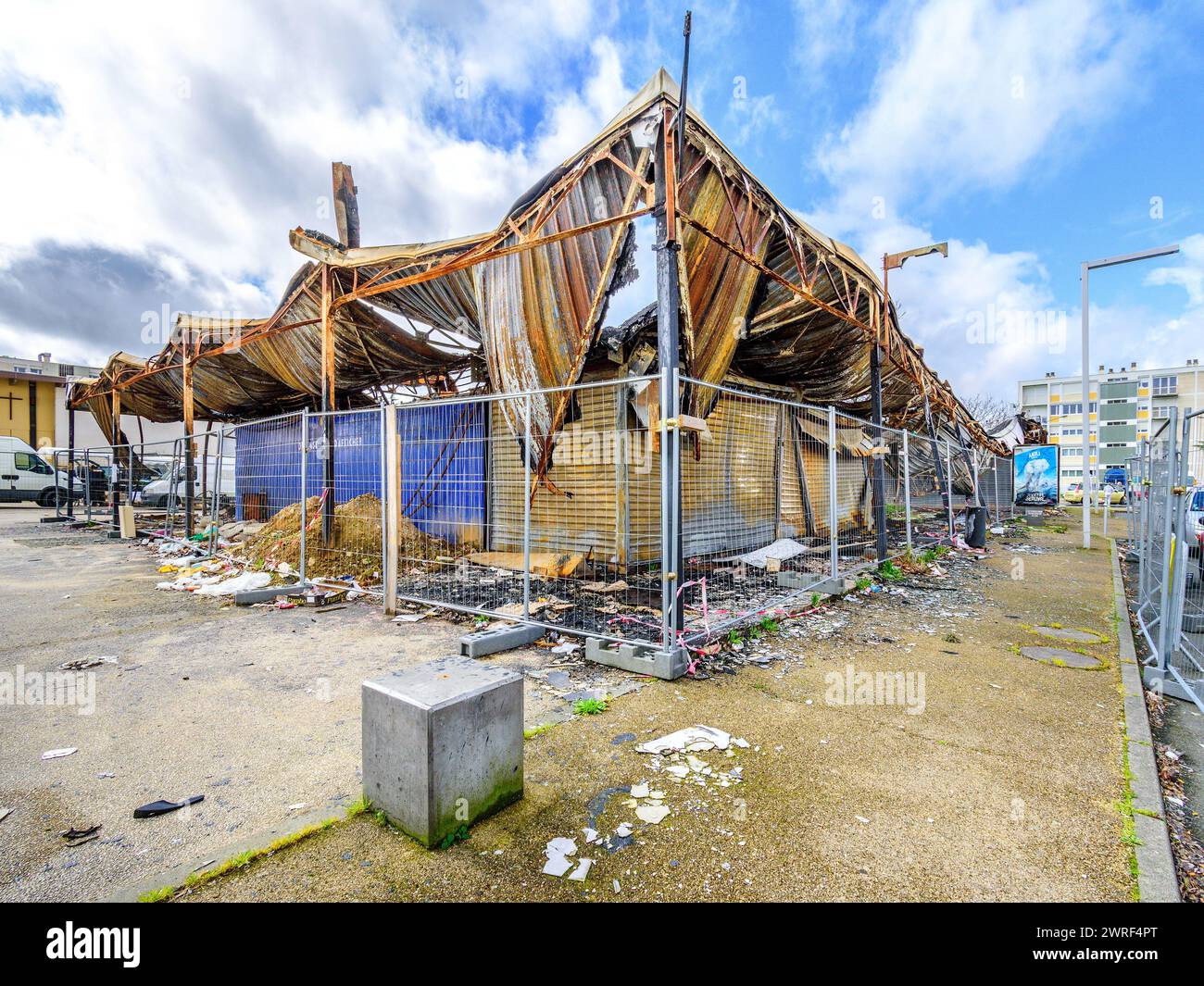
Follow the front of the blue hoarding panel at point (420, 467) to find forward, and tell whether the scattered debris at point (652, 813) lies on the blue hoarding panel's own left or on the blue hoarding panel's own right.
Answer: on the blue hoarding panel's own left

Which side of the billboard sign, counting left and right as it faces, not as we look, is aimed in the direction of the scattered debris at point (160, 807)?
front

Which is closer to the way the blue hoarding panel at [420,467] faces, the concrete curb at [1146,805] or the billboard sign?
the concrete curb

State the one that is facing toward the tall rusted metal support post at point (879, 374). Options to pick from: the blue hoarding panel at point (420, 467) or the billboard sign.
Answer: the billboard sign

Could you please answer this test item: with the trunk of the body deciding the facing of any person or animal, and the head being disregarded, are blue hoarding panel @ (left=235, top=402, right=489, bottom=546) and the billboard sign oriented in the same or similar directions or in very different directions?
same or similar directions

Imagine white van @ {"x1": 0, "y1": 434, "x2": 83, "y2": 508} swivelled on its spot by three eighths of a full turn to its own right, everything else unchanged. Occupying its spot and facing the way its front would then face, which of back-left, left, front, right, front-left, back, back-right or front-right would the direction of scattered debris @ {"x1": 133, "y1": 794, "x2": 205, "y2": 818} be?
front-left

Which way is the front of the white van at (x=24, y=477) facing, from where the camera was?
facing to the right of the viewer

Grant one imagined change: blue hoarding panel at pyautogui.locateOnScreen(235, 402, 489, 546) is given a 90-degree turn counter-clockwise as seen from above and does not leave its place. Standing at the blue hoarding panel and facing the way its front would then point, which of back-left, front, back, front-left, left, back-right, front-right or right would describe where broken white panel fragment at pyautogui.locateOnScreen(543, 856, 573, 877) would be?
front-right

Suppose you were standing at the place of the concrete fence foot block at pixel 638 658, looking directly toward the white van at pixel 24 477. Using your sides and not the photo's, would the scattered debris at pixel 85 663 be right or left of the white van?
left

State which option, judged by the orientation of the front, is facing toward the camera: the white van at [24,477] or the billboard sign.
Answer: the billboard sign

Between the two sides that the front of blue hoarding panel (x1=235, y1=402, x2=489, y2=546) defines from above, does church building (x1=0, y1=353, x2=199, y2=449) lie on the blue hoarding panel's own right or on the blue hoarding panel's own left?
on the blue hoarding panel's own right

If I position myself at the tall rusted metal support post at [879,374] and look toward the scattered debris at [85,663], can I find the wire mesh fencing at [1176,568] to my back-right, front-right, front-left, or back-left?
front-left

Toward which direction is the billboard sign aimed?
toward the camera

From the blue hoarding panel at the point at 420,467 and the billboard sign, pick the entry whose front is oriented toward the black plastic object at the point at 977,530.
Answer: the billboard sign
